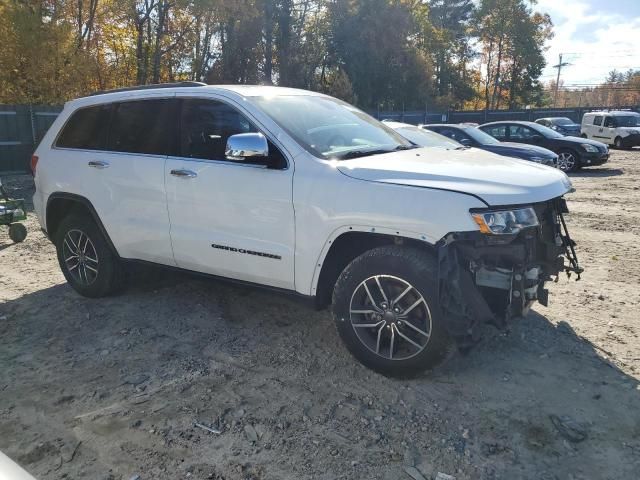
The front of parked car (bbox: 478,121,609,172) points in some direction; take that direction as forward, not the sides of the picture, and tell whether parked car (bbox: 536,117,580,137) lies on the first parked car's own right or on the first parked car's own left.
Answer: on the first parked car's own left

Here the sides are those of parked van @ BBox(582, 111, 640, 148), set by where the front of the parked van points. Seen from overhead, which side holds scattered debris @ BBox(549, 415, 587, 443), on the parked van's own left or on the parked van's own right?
on the parked van's own right

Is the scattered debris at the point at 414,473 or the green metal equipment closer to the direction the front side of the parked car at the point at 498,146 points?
the scattered debris
